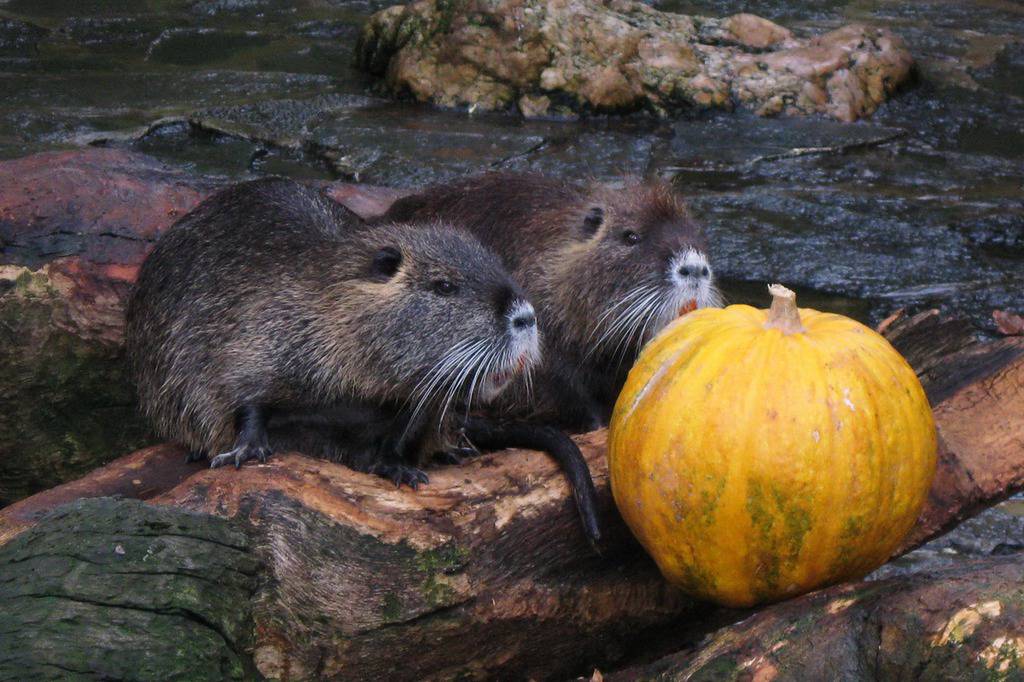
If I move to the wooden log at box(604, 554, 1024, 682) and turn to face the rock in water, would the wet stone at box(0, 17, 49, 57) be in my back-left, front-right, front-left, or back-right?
front-left

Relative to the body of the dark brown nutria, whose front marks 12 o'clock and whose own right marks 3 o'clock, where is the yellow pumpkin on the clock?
The yellow pumpkin is roughly at 1 o'clock from the dark brown nutria.

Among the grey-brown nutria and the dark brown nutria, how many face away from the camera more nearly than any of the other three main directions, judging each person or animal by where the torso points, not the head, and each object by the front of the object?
0

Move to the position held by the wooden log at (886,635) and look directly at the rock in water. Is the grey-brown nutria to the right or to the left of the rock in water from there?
left

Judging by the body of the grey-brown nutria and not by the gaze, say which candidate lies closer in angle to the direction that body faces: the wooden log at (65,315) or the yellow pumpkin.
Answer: the yellow pumpkin

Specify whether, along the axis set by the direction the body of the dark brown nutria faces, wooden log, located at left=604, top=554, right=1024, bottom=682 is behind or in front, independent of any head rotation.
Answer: in front

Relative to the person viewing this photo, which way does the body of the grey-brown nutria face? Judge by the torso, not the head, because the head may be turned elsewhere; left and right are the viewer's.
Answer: facing to the right of the viewer

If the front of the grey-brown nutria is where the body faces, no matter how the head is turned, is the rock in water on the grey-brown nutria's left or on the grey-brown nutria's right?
on the grey-brown nutria's left

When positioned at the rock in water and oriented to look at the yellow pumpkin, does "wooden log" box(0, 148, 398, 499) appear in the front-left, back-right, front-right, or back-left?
front-right

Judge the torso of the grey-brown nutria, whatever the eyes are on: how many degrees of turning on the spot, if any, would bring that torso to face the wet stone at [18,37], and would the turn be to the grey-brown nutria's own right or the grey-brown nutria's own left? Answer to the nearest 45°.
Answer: approximately 90° to the grey-brown nutria's own left

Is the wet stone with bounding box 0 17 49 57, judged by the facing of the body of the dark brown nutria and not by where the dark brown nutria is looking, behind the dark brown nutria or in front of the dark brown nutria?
behind

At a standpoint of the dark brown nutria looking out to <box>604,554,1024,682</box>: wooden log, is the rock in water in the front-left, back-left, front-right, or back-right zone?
back-left

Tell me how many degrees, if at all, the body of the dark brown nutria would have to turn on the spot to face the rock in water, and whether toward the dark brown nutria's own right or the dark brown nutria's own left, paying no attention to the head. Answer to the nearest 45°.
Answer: approximately 135° to the dark brown nutria's own left

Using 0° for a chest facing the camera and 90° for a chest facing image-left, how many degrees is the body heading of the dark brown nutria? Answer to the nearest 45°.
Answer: approximately 315°

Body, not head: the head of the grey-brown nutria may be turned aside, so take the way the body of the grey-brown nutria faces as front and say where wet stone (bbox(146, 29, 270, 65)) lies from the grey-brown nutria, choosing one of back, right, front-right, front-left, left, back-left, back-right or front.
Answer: left

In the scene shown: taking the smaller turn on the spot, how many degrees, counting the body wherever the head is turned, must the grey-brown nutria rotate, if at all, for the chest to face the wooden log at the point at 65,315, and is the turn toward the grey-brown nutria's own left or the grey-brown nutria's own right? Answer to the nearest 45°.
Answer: approximately 135° to the grey-brown nutria's own left
